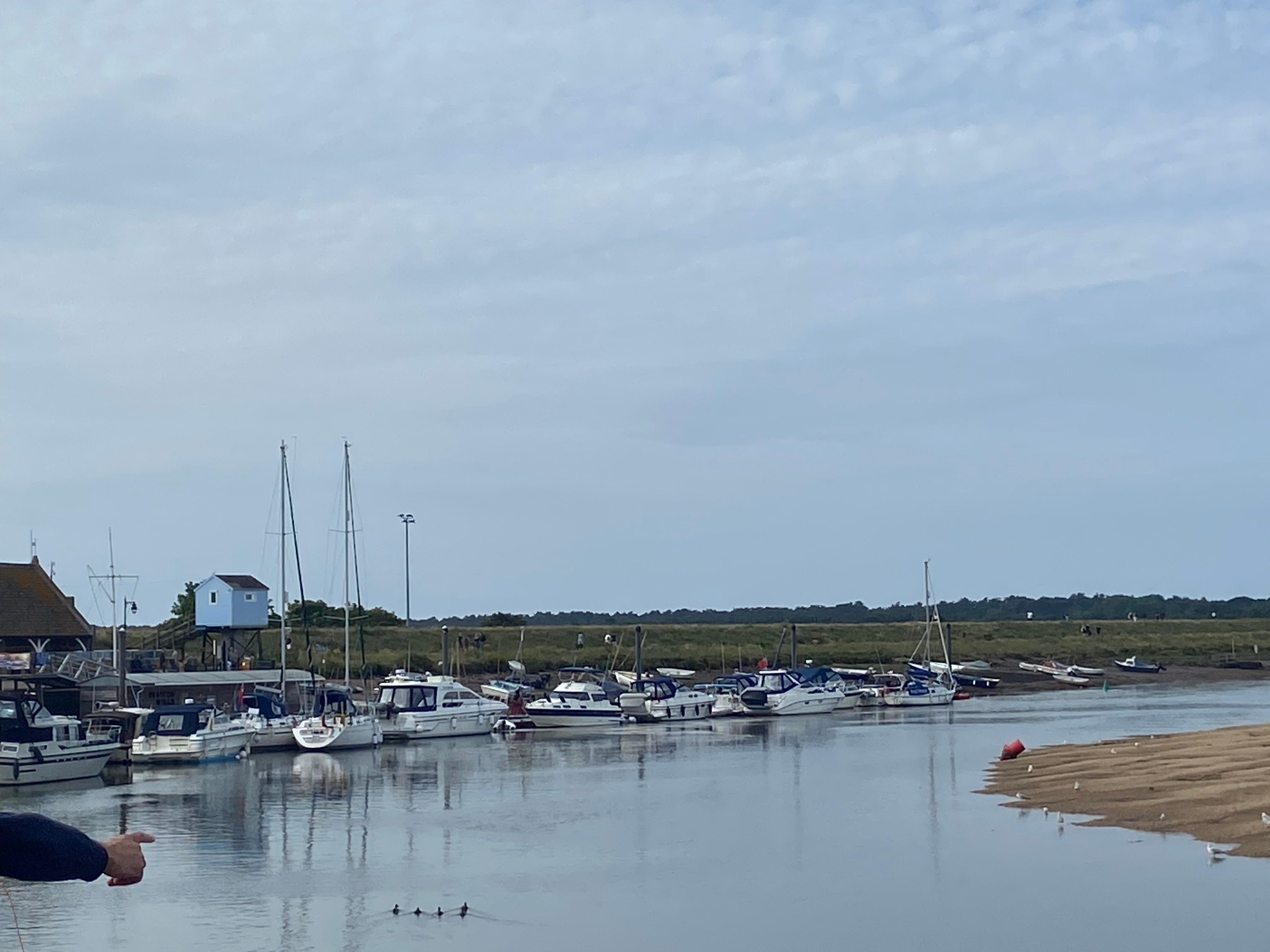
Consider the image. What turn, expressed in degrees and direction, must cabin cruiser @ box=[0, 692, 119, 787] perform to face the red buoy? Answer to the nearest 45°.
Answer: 0° — it already faces it

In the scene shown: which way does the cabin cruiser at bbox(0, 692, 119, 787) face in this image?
to the viewer's right
